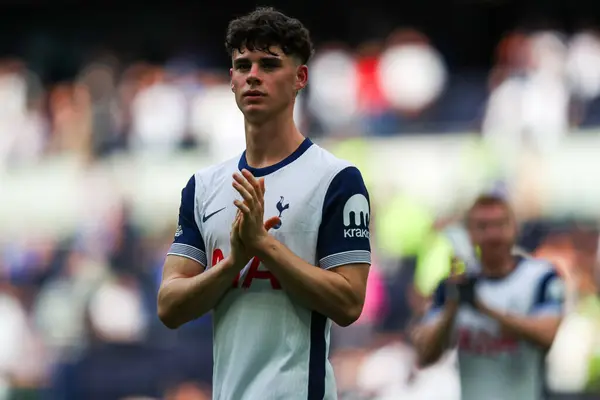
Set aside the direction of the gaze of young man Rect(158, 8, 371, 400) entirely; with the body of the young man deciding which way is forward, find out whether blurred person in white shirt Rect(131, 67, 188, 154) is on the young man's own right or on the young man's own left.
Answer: on the young man's own right

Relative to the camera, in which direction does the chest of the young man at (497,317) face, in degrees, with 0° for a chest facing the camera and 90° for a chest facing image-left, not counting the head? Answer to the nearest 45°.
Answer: approximately 45°

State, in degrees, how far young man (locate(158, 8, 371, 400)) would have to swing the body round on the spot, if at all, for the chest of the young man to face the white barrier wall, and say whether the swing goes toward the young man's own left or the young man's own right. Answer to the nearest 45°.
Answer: approximately 135° to the young man's own right

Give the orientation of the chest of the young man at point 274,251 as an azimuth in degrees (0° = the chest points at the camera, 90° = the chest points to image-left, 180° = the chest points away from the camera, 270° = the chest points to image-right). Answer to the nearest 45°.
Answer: approximately 45°
